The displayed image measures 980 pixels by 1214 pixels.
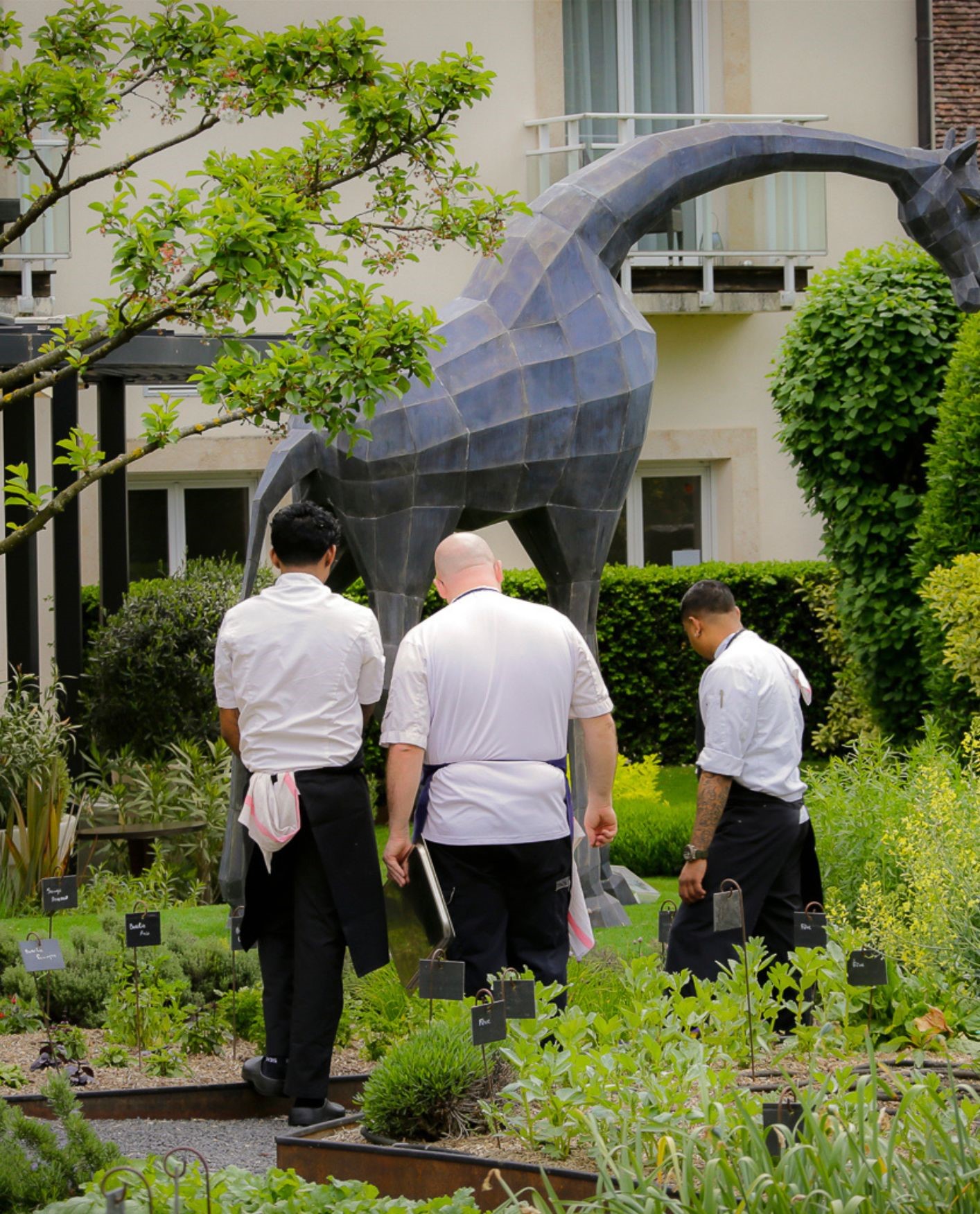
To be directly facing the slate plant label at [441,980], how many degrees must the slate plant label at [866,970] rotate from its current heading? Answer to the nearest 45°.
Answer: approximately 90° to its right

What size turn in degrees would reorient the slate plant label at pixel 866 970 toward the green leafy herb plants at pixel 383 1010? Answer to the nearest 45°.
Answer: approximately 135° to its right

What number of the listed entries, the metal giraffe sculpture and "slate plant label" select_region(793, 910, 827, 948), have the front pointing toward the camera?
1

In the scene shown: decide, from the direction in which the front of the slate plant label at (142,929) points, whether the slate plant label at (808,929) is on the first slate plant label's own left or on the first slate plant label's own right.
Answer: on the first slate plant label's own left

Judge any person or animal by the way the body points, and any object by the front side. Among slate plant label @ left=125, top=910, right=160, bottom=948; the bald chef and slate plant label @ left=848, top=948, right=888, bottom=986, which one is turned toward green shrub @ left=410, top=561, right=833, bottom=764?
the bald chef

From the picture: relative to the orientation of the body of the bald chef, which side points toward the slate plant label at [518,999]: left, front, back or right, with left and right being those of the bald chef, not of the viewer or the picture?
back

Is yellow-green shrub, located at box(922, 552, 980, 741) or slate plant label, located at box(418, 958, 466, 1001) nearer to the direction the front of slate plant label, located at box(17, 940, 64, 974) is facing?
the slate plant label

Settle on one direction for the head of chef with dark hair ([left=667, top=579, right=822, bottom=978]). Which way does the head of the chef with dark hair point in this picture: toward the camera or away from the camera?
away from the camera

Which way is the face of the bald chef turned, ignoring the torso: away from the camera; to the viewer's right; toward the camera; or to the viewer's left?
away from the camera

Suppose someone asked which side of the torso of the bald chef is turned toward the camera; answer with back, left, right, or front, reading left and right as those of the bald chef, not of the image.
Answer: back

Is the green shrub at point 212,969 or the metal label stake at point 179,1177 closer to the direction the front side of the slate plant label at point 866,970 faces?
the metal label stake

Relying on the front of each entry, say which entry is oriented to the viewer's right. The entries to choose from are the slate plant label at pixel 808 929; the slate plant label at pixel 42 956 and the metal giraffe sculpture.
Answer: the metal giraffe sculpture

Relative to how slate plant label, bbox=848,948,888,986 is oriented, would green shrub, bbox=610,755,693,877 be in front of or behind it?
behind
